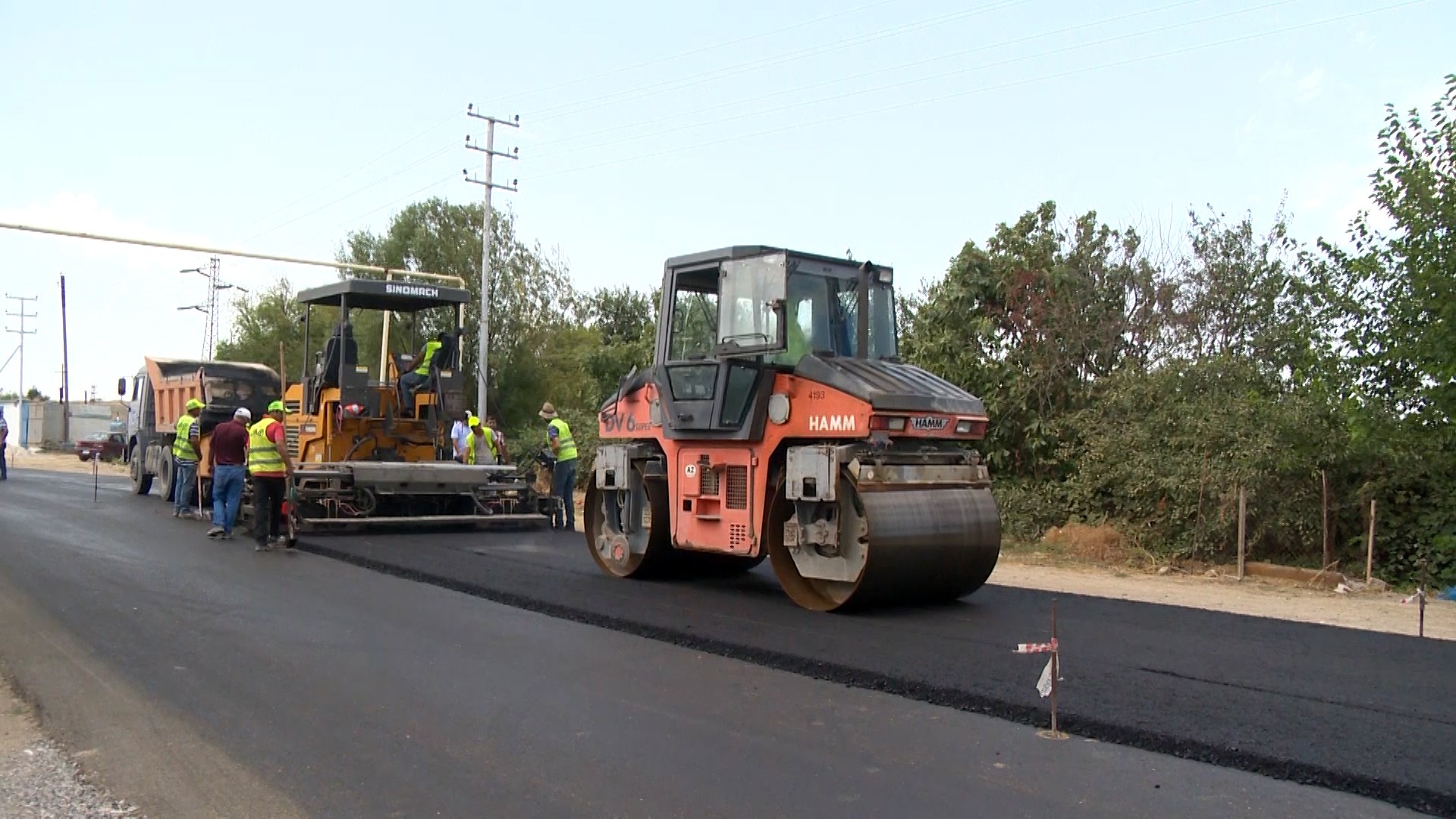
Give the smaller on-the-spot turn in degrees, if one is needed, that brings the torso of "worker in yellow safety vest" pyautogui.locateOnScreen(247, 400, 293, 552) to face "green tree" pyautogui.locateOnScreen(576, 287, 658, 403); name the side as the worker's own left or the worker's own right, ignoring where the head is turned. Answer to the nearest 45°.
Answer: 0° — they already face it

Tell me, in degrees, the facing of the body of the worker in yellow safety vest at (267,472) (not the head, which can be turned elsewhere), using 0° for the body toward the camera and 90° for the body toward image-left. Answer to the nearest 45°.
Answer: approximately 225°

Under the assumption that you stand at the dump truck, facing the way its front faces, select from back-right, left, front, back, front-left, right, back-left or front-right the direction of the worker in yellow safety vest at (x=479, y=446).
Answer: back
